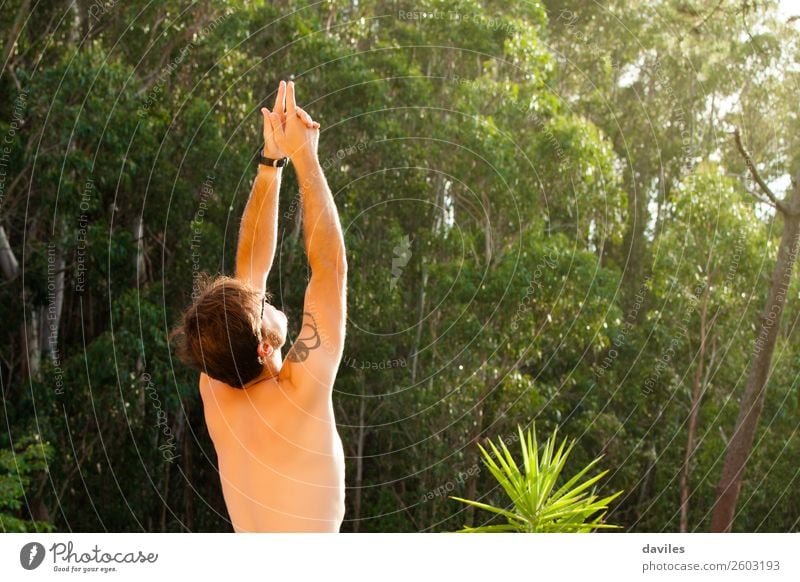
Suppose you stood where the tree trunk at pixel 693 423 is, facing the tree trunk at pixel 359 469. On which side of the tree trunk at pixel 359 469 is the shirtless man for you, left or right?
left

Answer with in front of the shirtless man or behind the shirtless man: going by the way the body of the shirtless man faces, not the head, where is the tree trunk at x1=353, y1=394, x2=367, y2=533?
in front

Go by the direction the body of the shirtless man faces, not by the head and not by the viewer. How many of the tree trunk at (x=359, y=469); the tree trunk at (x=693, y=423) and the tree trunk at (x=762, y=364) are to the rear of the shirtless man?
0

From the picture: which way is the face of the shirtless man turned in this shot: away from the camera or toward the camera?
away from the camera

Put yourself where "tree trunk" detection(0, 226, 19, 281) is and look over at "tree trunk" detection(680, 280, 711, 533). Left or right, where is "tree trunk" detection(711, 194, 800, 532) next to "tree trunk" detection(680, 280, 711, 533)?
right

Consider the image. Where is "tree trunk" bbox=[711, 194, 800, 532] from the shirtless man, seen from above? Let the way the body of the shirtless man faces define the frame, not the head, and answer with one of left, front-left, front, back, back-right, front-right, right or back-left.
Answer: front

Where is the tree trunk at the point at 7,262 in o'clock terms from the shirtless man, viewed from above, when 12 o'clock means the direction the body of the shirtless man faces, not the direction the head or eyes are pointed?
The tree trunk is roughly at 10 o'clock from the shirtless man.

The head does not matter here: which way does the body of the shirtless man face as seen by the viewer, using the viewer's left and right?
facing away from the viewer and to the right of the viewer

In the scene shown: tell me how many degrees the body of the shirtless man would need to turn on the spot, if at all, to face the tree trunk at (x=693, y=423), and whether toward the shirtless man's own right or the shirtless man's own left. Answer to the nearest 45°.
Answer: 0° — they already face it
